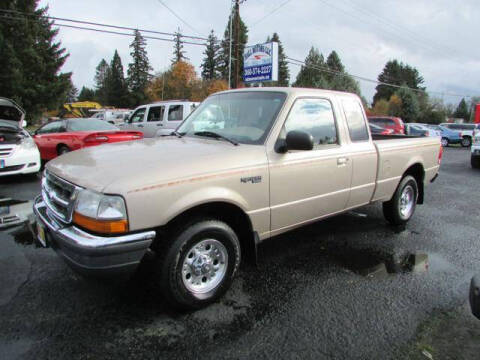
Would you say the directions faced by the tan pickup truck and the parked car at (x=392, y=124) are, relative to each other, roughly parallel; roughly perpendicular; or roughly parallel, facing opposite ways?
roughly perpendicular

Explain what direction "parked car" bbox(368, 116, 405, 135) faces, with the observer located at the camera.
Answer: facing away from the viewer and to the left of the viewer

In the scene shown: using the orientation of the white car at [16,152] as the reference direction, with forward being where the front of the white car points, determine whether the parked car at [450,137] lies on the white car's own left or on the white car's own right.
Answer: on the white car's own left

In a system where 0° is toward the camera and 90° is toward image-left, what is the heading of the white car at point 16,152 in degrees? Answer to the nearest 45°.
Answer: approximately 315°

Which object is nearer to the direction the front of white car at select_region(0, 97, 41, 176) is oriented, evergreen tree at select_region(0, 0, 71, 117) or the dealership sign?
the dealership sign

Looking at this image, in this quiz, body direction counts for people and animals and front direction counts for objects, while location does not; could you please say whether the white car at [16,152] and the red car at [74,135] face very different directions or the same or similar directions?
very different directions

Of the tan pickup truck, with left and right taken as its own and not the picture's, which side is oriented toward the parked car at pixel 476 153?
back
